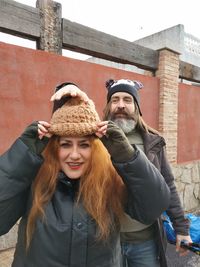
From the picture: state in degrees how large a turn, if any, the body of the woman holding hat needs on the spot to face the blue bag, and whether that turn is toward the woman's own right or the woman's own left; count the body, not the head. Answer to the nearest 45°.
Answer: approximately 135° to the woman's own left

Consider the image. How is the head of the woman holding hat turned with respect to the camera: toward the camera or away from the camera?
toward the camera

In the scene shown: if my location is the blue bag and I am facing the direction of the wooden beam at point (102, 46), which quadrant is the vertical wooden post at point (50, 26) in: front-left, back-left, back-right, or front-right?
front-left

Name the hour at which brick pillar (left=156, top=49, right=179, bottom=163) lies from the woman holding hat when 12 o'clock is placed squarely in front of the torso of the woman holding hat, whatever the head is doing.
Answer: The brick pillar is roughly at 7 o'clock from the woman holding hat.

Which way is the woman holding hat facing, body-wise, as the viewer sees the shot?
toward the camera

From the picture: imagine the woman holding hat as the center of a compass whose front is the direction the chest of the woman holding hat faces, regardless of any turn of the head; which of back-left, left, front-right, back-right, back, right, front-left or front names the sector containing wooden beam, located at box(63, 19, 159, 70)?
back

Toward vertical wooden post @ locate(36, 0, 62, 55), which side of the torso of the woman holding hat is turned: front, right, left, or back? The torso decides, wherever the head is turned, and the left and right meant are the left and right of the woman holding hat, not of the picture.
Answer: back
